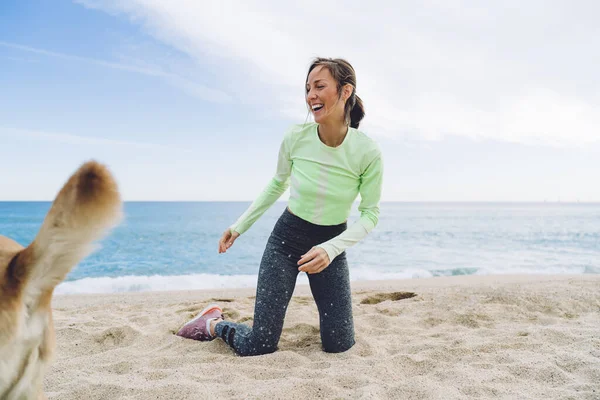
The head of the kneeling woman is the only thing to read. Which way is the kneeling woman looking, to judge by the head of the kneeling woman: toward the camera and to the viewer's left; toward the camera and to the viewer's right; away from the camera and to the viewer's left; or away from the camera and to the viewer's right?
toward the camera and to the viewer's left

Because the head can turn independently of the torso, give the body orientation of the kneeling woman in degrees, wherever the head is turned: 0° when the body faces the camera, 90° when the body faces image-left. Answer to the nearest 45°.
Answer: approximately 0°

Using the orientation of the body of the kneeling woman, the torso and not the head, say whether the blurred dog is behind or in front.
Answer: in front
